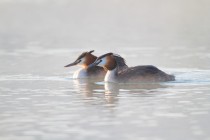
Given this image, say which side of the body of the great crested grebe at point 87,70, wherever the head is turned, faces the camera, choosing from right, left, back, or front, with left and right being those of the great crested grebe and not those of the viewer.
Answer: left
